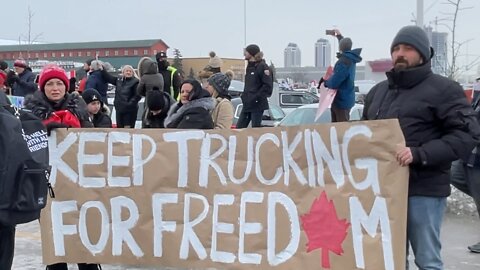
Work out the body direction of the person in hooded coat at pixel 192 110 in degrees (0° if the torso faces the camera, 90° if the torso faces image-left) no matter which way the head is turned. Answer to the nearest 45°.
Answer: approximately 45°

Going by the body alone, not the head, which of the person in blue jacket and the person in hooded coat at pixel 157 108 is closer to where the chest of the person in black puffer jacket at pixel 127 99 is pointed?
the person in hooded coat

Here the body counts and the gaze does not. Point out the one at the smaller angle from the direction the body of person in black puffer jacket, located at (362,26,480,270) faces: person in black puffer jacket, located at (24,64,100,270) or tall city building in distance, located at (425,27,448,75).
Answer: the person in black puffer jacket

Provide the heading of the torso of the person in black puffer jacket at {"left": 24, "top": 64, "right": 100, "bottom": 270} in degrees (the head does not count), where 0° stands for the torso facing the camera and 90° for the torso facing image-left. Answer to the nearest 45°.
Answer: approximately 0°

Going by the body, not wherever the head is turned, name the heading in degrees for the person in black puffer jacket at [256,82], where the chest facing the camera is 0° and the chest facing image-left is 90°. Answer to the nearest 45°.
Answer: approximately 45°

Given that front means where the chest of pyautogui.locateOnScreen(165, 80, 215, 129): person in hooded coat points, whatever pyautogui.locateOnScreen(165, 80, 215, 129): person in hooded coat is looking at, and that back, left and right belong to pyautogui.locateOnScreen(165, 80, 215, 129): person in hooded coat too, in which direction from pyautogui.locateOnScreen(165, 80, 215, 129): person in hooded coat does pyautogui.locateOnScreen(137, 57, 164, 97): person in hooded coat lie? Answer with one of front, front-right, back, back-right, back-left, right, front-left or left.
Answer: back-right

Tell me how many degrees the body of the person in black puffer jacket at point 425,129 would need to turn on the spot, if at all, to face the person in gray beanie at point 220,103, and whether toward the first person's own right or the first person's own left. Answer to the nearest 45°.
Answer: approximately 90° to the first person's own right
